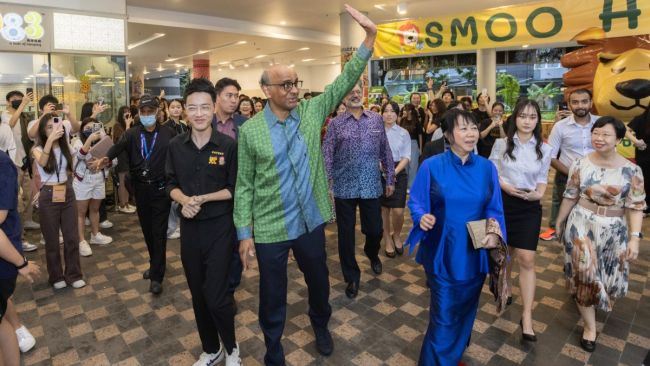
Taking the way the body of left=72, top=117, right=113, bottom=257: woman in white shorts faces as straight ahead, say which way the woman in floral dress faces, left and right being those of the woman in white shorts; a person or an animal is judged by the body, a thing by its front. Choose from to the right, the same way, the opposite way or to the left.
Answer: to the right

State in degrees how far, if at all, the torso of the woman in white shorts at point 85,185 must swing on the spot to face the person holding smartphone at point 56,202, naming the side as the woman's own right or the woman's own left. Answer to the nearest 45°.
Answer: approximately 45° to the woman's own right

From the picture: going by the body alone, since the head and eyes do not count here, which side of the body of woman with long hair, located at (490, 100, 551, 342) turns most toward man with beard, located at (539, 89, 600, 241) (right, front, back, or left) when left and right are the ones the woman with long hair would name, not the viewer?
back

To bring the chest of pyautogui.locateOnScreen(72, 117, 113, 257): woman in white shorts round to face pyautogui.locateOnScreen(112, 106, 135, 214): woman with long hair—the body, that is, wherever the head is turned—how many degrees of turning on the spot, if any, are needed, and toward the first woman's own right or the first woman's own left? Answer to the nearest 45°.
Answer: approximately 135° to the first woman's own left

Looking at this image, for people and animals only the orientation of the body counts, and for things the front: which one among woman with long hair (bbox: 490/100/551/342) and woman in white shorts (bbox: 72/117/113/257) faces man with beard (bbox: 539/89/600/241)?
woman in white shorts (bbox: 72/117/113/257)

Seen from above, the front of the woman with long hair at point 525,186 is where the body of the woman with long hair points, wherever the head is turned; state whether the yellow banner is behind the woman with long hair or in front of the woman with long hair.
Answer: behind

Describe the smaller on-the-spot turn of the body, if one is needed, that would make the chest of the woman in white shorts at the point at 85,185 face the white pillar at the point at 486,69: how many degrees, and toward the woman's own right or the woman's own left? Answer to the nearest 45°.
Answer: approximately 90° to the woman's own left

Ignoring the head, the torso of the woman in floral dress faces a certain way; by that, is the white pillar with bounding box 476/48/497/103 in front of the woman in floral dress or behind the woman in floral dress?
behind

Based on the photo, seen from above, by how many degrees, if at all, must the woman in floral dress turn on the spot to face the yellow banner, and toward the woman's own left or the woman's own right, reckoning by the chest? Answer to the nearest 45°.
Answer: approximately 180°

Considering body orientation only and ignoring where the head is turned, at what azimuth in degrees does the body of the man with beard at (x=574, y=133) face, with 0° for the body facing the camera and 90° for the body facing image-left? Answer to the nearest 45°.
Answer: approximately 0°

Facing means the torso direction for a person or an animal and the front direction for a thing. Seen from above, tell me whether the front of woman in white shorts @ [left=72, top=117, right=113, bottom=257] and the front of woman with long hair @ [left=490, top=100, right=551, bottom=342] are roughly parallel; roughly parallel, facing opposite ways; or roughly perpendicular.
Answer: roughly perpendicular
